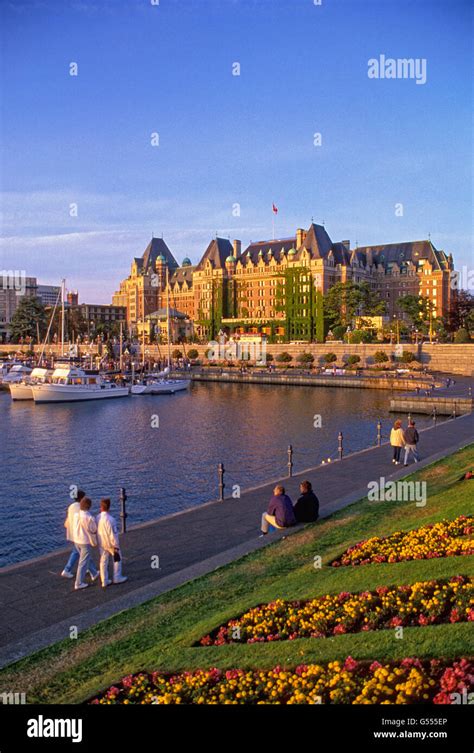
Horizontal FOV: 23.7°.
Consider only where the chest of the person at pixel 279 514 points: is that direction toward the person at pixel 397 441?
no

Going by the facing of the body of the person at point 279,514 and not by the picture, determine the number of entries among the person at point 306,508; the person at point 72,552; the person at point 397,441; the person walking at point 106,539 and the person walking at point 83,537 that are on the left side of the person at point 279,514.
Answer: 3

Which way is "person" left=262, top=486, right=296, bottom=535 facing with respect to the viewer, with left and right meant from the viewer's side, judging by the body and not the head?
facing away from the viewer and to the left of the viewer

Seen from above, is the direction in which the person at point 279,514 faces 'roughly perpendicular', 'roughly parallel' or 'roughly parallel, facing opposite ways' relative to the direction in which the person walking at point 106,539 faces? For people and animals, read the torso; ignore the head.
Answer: roughly perpendicular

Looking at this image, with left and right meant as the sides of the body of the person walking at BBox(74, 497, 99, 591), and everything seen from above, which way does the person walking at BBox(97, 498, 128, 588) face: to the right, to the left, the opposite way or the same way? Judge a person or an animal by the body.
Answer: the same way

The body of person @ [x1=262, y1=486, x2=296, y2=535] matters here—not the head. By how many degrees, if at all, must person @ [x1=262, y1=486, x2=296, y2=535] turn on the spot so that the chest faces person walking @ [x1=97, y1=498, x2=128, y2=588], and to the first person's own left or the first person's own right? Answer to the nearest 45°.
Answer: approximately 90° to the first person's own left

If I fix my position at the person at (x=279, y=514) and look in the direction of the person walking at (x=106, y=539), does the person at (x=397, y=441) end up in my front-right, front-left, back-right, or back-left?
back-right

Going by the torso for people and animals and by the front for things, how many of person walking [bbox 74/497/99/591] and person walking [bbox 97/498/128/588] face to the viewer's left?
0
